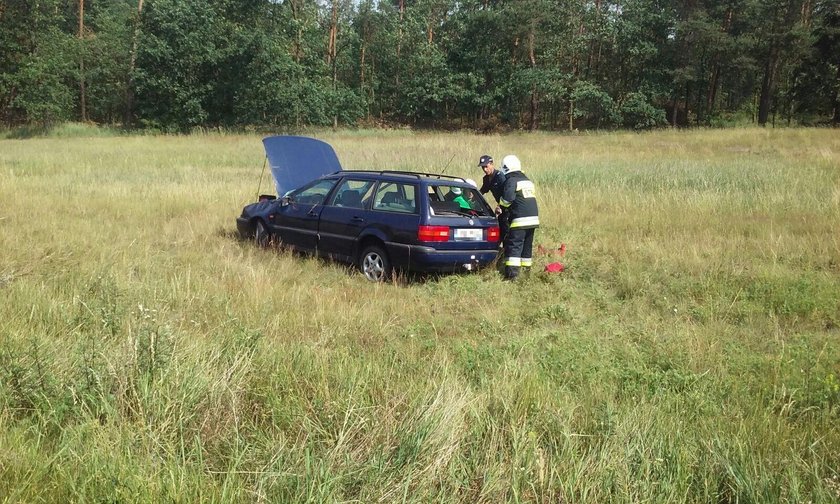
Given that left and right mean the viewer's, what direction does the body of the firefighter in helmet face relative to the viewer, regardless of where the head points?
facing away from the viewer and to the left of the viewer

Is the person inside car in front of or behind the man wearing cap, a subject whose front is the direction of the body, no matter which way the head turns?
in front

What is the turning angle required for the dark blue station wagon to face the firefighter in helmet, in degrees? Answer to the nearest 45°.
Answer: approximately 135° to its right

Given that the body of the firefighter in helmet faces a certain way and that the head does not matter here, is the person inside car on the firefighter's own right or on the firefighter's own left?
on the firefighter's own left

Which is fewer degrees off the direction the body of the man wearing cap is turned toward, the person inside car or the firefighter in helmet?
the person inside car

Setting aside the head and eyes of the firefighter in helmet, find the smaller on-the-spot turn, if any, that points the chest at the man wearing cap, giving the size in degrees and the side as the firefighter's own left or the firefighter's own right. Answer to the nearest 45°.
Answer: approximately 45° to the firefighter's own right

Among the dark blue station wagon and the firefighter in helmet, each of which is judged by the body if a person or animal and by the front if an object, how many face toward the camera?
0

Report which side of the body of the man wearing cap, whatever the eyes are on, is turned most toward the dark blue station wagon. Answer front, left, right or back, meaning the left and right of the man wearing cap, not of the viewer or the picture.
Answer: front

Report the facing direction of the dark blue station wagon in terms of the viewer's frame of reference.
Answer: facing away from the viewer and to the left of the viewer

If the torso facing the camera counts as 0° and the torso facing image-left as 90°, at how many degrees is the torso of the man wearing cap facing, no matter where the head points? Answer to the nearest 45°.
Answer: approximately 45°
